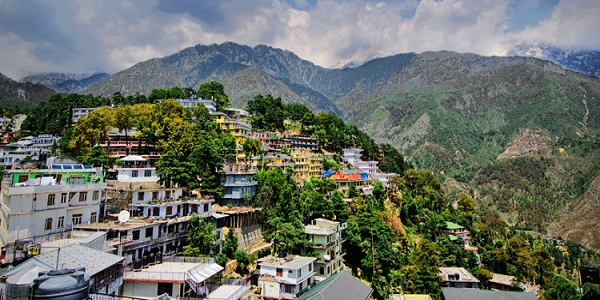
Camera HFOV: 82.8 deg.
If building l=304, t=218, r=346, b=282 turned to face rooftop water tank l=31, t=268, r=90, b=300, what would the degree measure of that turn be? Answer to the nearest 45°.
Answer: approximately 45° to its right

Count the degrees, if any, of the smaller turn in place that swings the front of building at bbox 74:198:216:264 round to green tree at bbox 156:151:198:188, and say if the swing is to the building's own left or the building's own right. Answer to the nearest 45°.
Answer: approximately 135° to the building's own left

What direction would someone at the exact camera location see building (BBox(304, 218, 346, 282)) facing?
facing the viewer and to the right of the viewer

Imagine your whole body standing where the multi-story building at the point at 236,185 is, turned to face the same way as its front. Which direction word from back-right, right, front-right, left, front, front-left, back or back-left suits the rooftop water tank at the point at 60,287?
front

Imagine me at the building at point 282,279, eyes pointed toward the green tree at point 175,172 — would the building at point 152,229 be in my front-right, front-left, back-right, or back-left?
front-left

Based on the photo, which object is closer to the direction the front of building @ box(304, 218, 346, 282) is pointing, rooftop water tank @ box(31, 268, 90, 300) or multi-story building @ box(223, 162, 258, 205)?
the rooftop water tank

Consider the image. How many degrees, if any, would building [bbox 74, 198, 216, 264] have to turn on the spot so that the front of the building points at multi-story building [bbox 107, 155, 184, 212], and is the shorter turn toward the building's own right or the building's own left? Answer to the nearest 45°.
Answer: approximately 135° to the building's own left

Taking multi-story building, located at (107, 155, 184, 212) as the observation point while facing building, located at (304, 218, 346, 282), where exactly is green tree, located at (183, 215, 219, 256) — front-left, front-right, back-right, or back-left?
front-right

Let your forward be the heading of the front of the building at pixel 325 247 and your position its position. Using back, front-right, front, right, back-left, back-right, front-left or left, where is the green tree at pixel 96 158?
back-right

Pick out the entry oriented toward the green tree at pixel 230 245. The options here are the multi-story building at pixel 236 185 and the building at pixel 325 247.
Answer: the multi-story building

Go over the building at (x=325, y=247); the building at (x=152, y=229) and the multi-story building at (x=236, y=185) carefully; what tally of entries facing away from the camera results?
0

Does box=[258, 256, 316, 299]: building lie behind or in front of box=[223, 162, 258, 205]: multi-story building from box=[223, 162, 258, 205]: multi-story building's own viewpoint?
in front

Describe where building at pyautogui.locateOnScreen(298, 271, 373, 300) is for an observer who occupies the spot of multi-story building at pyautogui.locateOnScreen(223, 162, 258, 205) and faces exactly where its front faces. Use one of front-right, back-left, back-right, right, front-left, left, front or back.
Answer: front-left

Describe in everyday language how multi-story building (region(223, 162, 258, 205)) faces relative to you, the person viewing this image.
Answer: facing the viewer

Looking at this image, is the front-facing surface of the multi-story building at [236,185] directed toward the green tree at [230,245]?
yes

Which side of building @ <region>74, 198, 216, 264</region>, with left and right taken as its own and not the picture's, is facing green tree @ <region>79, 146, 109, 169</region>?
back

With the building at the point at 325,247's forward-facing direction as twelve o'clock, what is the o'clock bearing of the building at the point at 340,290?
the building at the point at 340,290 is roughly at 1 o'clock from the building at the point at 325,247.
